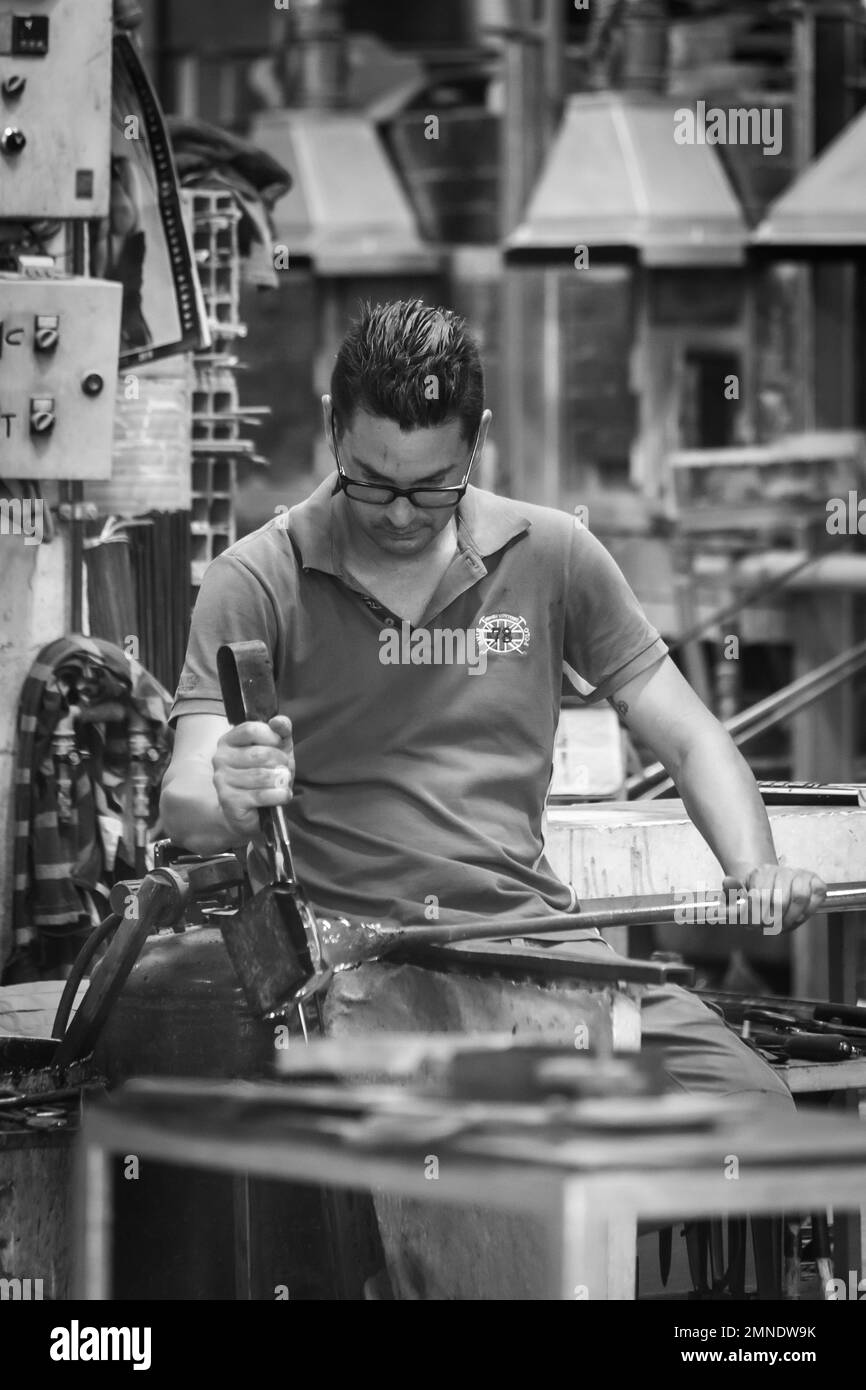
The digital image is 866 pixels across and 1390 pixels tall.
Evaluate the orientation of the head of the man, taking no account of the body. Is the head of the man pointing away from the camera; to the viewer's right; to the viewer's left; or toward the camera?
toward the camera

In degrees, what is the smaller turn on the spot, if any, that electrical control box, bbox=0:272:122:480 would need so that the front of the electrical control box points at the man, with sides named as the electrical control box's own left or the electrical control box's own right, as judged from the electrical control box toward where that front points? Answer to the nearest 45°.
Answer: approximately 45° to the electrical control box's own left

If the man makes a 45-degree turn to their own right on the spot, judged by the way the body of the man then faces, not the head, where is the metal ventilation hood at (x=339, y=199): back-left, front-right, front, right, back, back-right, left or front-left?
back-right

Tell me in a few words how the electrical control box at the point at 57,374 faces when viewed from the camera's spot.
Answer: facing the viewer

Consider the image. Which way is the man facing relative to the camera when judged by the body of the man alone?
toward the camera

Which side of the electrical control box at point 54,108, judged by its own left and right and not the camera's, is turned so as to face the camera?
front

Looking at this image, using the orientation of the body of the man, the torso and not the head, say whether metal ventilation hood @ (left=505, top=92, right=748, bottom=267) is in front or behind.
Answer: behind

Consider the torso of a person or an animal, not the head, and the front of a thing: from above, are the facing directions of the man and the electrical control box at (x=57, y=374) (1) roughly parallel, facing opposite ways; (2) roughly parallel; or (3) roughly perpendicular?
roughly parallel

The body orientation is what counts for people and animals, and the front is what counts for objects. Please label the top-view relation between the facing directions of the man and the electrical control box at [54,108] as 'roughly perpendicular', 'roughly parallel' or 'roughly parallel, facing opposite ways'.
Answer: roughly parallel

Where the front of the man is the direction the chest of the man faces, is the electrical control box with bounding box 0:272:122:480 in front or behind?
behind

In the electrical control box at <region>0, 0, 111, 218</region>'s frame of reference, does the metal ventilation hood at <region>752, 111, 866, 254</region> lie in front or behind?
behind
